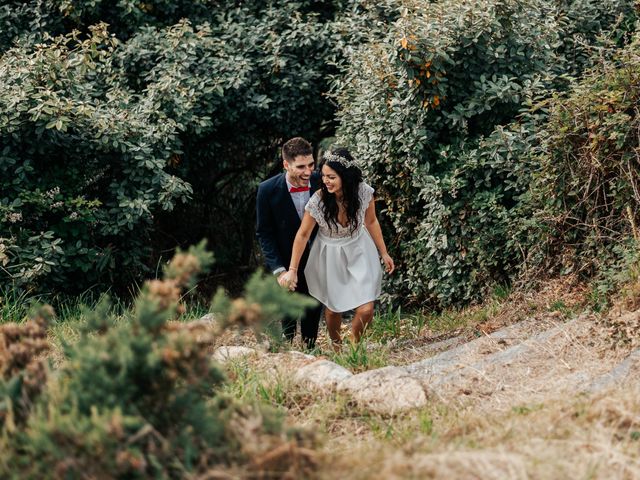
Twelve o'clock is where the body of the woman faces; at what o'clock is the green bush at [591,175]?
The green bush is roughly at 9 o'clock from the woman.

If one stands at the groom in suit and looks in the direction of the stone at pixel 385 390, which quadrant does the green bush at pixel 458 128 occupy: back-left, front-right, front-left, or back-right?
back-left

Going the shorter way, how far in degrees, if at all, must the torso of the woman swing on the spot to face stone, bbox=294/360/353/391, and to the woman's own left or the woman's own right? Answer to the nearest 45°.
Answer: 0° — they already face it

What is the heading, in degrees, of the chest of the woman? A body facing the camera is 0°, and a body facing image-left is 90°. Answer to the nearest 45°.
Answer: approximately 0°

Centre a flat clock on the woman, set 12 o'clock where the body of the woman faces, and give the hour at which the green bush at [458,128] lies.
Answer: The green bush is roughly at 7 o'clock from the woman.

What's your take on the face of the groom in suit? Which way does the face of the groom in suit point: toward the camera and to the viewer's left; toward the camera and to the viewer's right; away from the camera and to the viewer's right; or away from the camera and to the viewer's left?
toward the camera and to the viewer's right

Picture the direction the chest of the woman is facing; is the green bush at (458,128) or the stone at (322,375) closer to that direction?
the stone
